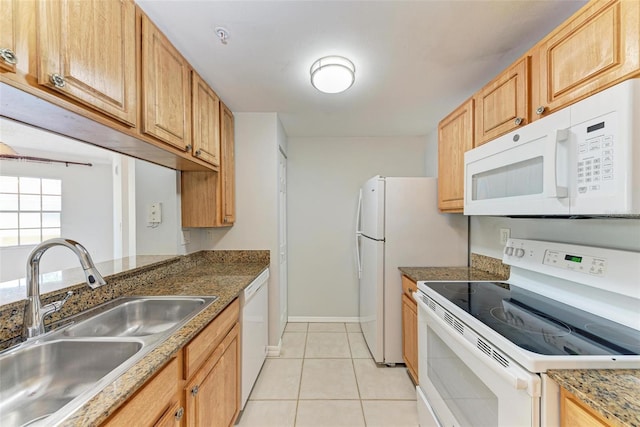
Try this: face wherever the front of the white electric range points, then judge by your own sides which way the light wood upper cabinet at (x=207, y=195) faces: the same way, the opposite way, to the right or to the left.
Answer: the opposite way

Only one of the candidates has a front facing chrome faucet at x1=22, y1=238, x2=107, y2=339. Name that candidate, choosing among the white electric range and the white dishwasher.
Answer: the white electric range

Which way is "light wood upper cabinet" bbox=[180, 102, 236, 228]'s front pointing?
to the viewer's right

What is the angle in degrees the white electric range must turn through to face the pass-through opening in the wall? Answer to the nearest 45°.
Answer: approximately 45° to its right

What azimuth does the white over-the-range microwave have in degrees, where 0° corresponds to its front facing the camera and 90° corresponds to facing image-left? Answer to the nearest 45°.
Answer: approximately 45°

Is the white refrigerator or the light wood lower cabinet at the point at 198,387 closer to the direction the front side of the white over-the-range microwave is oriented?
the light wood lower cabinet

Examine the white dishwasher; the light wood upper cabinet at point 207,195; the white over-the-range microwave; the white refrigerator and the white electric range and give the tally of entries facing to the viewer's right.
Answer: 2

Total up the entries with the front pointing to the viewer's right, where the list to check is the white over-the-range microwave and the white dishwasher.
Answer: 1

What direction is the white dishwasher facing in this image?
to the viewer's right

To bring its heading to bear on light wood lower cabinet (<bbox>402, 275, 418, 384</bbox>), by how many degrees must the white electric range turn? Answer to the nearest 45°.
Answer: approximately 90° to its right
